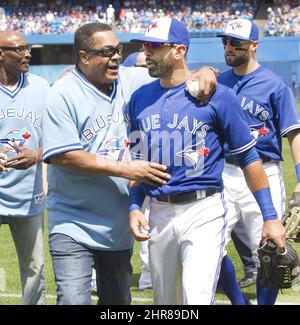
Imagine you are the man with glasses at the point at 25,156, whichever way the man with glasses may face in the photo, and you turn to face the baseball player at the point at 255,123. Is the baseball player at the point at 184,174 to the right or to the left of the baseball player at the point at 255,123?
right

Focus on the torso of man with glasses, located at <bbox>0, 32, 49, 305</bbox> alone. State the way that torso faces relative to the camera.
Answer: toward the camera

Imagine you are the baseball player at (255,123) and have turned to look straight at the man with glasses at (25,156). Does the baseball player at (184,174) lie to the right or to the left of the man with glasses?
left

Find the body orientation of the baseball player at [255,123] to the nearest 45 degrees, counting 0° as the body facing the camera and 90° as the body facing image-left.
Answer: approximately 45°

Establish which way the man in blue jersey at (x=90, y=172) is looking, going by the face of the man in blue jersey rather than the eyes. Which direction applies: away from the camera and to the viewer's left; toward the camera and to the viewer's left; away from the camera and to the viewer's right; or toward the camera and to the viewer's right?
toward the camera and to the viewer's right

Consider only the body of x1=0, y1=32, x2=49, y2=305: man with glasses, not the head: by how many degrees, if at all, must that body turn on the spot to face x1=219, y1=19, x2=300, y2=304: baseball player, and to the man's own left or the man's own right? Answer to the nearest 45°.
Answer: approximately 90° to the man's own left

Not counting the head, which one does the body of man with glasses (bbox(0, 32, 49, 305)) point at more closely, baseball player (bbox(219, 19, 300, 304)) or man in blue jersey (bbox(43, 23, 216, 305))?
the man in blue jersey

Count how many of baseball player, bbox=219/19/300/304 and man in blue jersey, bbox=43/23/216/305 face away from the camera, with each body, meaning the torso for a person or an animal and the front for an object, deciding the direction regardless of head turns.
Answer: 0

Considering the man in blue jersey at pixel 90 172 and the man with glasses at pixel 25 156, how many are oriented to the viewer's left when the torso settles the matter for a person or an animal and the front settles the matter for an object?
0

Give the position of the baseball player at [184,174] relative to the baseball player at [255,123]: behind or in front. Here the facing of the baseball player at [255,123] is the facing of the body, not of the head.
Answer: in front

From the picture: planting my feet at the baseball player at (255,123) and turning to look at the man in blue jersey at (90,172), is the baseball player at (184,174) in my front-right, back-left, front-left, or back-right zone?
front-left

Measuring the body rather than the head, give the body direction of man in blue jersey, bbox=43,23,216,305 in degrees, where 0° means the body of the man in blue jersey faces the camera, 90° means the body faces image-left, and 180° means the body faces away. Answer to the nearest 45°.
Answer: approximately 315°

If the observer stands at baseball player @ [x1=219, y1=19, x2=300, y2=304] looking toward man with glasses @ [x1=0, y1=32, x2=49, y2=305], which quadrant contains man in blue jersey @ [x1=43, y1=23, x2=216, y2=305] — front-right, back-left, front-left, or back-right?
front-left

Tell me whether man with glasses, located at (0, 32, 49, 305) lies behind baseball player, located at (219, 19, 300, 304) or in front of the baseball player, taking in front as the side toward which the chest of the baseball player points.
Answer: in front

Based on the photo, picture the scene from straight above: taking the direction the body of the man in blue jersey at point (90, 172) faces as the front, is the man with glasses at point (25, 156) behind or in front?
behind

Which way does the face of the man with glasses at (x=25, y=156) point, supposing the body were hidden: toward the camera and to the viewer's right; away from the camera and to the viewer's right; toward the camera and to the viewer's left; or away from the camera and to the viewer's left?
toward the camera and to the viewer's right

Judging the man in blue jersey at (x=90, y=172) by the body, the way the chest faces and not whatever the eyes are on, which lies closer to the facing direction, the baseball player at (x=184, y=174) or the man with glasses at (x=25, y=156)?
the baseball player

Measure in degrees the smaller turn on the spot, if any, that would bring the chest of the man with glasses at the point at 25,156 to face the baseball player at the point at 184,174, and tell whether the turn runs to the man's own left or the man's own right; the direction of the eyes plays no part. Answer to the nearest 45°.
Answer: approximately 45° to the man's own left
